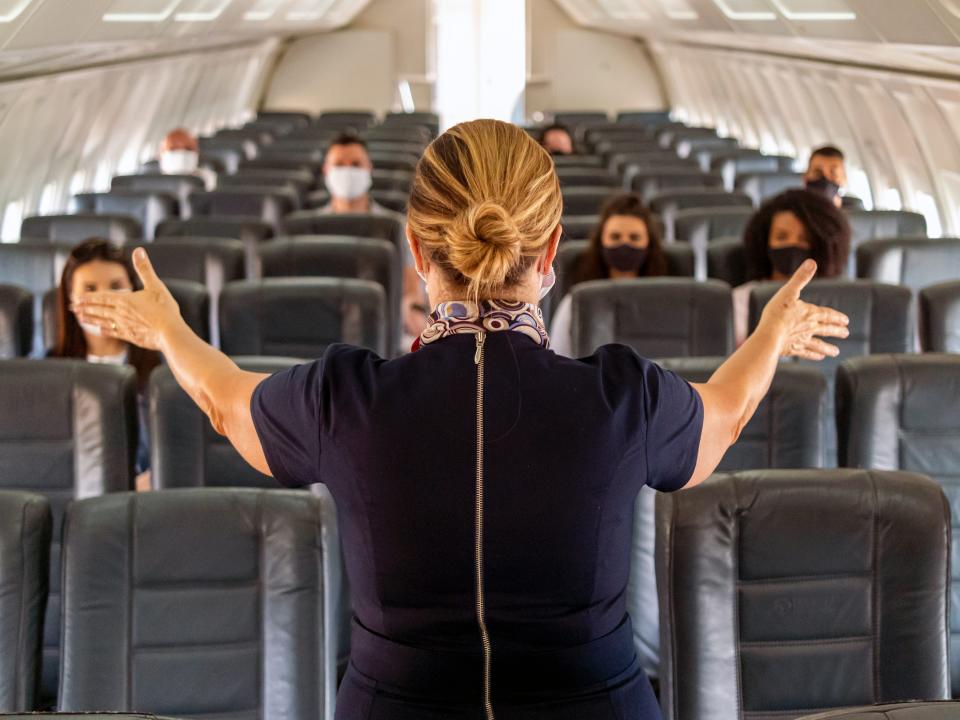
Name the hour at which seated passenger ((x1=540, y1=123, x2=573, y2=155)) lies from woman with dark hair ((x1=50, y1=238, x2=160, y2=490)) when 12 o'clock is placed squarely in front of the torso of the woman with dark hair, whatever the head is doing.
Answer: The seated passenger is roughly at 7 o'clock from the woman with dark hair.

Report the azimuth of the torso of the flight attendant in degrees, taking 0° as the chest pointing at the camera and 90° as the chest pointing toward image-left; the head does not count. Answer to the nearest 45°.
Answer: approximately 180°

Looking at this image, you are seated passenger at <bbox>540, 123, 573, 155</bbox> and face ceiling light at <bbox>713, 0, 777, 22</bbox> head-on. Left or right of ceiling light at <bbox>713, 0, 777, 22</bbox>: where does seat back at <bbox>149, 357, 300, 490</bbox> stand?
right

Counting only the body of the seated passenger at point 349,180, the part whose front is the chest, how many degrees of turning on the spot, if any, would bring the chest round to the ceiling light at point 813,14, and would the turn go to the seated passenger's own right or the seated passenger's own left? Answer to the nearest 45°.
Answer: approximately 90° to the seated passenger's own left

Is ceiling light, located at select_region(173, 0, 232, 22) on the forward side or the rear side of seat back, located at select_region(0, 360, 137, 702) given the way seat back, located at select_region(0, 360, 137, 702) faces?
on the rear side

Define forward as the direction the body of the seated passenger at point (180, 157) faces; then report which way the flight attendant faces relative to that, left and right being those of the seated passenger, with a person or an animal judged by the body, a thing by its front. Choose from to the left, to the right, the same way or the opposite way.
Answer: the opposite way

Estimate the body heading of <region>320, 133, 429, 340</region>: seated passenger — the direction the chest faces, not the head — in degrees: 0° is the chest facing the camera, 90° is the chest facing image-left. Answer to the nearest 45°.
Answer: approximately 0°

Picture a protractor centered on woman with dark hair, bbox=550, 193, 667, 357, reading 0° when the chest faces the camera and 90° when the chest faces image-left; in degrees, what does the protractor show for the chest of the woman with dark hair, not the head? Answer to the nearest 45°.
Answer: approximately 0°

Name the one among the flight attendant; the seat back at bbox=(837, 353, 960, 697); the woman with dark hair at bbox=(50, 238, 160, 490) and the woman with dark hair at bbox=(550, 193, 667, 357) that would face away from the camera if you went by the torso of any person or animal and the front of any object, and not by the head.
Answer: the flight attendant
